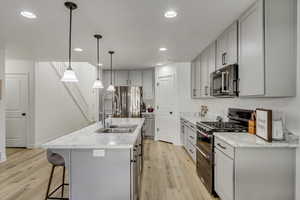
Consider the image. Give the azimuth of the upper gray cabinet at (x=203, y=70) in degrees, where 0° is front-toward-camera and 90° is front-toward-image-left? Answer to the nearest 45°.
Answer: approximately 90°

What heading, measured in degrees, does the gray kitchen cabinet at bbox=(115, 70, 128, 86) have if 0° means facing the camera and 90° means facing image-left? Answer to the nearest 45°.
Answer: approximately 0°

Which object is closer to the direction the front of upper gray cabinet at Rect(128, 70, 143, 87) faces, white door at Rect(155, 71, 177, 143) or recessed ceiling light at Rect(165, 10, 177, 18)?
the recessed ceiling light

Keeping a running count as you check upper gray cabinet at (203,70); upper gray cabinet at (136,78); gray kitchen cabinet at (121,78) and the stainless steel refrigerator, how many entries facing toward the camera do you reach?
3

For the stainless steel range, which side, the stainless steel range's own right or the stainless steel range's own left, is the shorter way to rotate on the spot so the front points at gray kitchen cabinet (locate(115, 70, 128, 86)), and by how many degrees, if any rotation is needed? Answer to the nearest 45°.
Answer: approximately 90° to the stainless steel range's own right

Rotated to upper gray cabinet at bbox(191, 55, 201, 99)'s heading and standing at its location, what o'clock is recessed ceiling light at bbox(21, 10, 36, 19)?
The recessed ceiling light is roughly at 10 o'clock from the upper gray cabinet.

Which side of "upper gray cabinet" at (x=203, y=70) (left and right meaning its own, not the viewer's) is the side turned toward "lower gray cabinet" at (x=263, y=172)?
left

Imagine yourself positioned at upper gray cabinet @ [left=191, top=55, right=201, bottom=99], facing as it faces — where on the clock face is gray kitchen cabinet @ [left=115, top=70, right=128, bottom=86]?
The gray kitchen cabinet is roughly at 1 o'clock from the upper gray cabinet.

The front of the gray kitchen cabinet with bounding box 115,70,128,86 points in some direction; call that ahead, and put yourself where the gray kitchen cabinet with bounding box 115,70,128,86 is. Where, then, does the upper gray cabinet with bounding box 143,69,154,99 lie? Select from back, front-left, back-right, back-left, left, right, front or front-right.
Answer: left

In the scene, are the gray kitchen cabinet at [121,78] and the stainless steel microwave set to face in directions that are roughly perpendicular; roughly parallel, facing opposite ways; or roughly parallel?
roughly perpendicular
